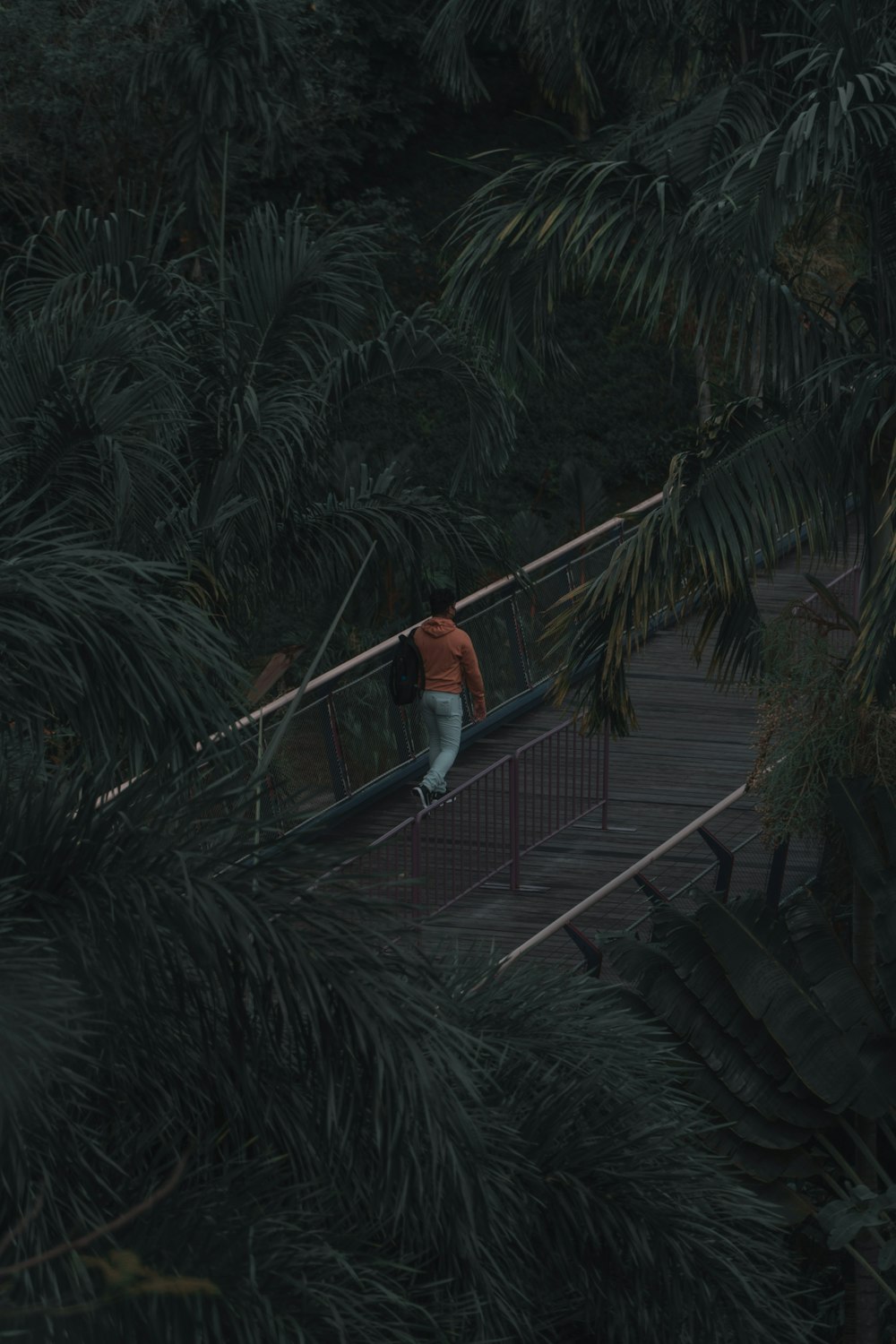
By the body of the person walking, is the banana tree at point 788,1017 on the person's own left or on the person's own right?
on the person's own right

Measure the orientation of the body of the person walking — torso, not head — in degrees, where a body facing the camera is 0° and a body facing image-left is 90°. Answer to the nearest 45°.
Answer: approximately 225°

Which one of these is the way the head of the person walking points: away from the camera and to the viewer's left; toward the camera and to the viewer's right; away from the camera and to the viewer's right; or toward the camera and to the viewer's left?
away from the camera and to the viewer's right
